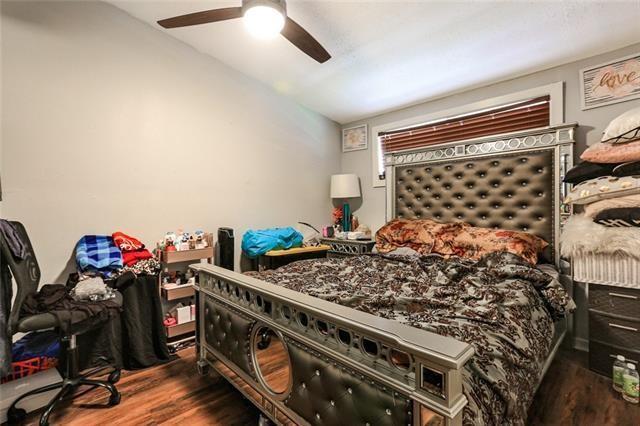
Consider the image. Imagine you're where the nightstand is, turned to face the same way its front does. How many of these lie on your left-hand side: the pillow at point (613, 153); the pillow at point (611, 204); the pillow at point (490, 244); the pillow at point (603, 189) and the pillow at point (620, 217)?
5

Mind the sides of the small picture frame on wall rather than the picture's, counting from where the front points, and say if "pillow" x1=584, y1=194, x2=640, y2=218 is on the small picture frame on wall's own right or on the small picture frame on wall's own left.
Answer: on the small picture frame on wall's own left

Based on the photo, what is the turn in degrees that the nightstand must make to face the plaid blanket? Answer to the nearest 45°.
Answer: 0° — it already faces it

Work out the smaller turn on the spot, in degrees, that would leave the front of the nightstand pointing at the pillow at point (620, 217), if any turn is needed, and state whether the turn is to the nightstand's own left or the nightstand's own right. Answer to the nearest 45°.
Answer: approximately 90° to the nightstand's own left

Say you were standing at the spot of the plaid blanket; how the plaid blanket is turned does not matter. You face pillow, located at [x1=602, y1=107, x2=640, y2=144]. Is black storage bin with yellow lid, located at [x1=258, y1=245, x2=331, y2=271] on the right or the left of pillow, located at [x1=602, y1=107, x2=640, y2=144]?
left

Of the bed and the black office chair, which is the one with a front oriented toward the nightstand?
the black office chair

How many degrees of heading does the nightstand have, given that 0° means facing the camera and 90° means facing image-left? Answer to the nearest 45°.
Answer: approximately 45°

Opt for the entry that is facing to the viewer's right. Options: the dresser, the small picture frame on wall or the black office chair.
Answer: the black office chair

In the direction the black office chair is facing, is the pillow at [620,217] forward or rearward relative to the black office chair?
forward

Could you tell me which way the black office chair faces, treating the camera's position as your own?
facing to the right of the viewer

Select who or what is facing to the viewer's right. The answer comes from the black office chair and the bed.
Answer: the black office chair

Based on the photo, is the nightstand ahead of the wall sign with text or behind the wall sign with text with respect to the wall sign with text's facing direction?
ahead

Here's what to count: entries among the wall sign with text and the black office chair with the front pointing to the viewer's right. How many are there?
1

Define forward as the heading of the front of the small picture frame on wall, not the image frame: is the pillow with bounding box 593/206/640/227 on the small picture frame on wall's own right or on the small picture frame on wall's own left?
on the small picture frame on wall's own left

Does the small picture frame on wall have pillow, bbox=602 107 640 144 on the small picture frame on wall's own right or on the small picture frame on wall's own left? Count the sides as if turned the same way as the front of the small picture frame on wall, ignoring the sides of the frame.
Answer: on the small picture frame on wall's own left
